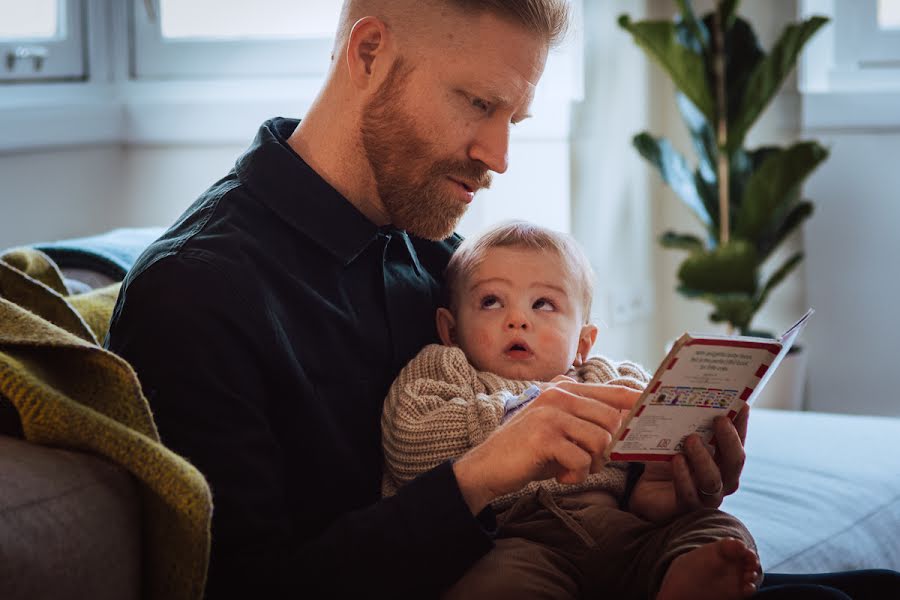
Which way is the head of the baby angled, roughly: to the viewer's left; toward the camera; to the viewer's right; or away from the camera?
toward the camera

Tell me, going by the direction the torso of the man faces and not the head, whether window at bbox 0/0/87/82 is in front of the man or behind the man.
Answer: behind

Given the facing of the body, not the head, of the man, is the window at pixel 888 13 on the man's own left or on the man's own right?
on the man's own left

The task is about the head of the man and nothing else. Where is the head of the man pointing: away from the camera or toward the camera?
toward the camera

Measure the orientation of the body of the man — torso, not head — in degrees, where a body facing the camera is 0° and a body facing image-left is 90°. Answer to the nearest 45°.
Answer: approximately 315°

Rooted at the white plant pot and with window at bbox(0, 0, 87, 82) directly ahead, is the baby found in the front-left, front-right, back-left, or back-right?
front-left

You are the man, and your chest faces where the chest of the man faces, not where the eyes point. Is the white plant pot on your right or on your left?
on your left

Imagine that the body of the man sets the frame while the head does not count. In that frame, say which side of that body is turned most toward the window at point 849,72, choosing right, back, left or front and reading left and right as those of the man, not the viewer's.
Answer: left
